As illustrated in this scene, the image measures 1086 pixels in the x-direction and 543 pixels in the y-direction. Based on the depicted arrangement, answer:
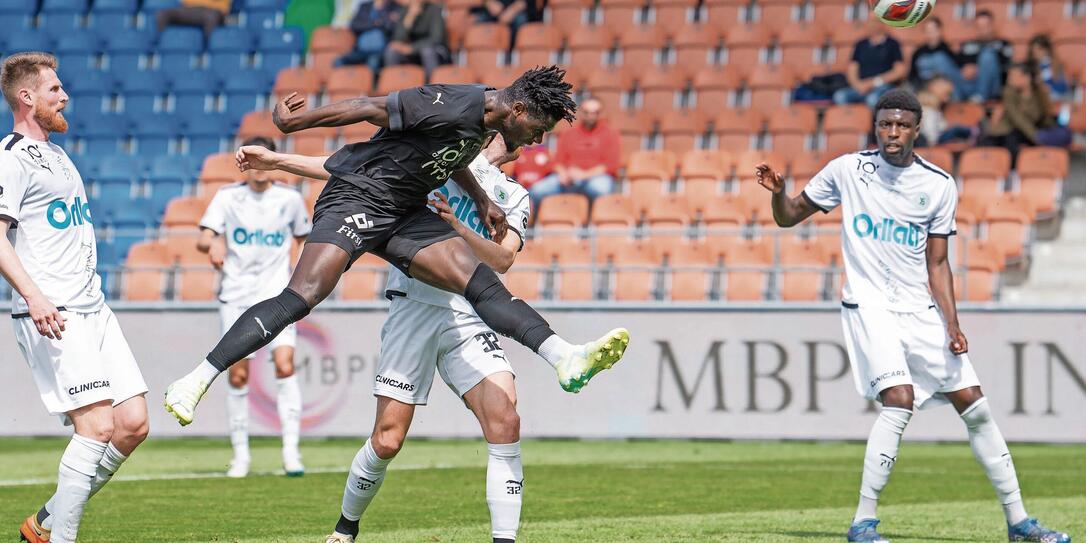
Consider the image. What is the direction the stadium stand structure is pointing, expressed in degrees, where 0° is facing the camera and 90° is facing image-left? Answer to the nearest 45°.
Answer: approximately 0°

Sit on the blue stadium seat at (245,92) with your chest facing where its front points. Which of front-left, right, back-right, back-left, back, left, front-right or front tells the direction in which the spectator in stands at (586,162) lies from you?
front-left

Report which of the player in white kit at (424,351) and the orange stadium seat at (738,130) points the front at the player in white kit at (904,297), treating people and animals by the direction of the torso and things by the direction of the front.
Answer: the orange stadium seat

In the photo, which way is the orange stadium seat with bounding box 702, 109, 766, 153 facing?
toward the camera

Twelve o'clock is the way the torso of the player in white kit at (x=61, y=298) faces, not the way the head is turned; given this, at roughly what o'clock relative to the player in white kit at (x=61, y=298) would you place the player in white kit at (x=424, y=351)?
the player in white kit at (x=424, y=351) is roughly at 11 o'clock from the player in white kit at (x=61, y=298).

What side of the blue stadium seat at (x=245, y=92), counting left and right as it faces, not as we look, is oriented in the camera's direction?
front

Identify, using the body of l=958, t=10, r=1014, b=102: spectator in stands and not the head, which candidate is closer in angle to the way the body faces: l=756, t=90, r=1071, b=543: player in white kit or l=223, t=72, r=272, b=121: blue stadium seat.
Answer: the player in white kit

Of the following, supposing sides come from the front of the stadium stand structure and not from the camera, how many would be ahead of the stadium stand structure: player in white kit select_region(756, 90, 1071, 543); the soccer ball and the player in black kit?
3

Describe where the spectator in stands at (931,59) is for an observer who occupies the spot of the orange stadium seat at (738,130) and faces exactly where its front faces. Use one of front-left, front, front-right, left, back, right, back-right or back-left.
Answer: left

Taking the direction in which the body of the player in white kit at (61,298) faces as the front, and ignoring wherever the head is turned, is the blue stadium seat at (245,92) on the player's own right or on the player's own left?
on the player's own left

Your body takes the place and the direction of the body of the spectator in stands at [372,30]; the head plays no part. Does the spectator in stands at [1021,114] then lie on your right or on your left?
on your left

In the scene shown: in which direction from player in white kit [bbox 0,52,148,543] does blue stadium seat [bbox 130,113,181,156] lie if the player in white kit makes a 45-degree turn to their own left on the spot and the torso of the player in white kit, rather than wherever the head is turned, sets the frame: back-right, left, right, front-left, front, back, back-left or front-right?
left

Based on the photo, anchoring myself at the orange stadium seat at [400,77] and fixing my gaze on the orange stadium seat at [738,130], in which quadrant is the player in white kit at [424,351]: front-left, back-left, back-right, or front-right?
front-right

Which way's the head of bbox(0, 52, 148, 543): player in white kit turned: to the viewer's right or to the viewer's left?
to the viewer's right

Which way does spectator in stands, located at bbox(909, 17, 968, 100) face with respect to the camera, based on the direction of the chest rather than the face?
toward the camera

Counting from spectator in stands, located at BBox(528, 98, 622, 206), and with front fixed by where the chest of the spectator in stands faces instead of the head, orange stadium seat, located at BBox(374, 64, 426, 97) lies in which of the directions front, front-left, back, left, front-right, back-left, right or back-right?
back-right
